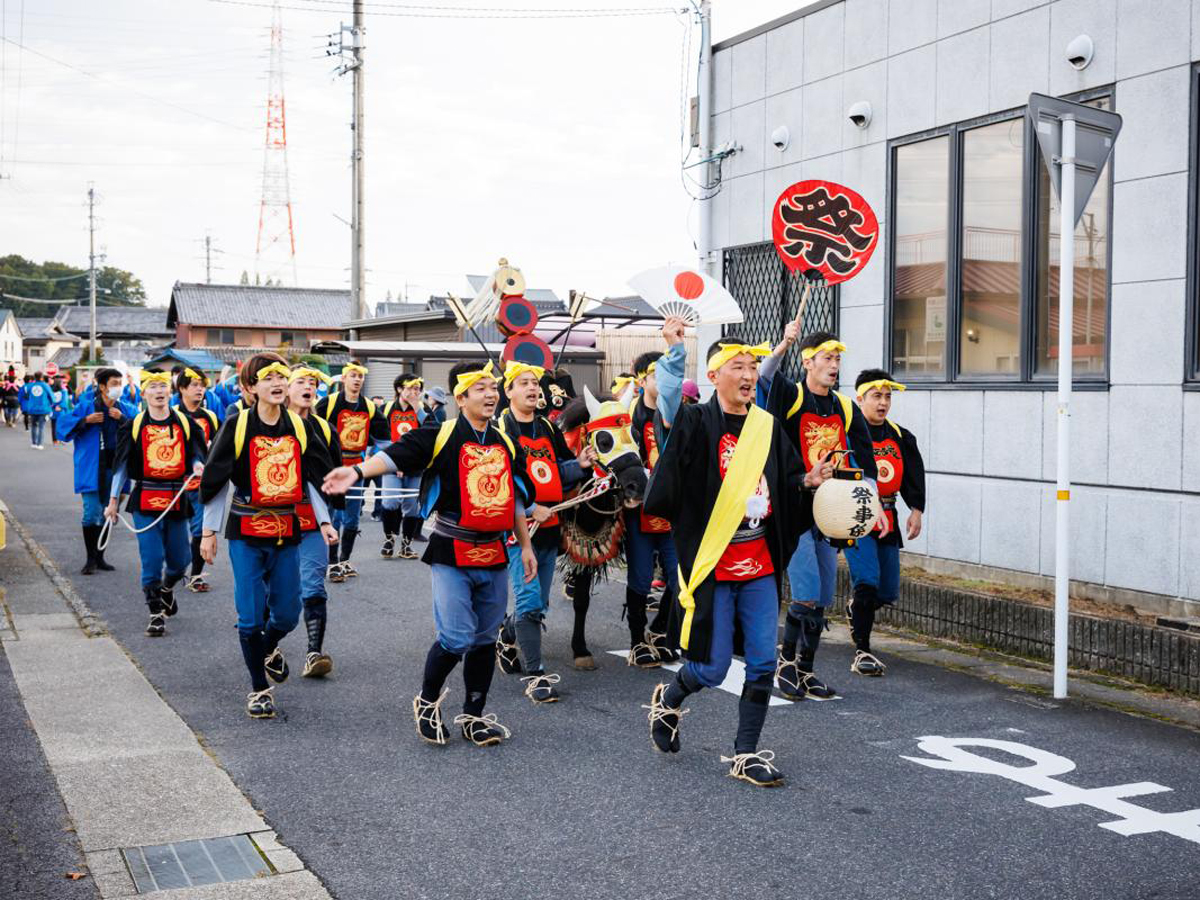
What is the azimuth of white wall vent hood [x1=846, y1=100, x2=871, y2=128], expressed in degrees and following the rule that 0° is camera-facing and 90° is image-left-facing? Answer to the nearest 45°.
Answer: approximately 45°

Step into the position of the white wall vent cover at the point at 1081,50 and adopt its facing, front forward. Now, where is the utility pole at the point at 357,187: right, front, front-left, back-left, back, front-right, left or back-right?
right

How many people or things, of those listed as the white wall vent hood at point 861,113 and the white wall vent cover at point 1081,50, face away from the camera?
0

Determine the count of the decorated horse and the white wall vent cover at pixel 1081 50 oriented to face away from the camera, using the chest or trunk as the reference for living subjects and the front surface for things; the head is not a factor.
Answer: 0

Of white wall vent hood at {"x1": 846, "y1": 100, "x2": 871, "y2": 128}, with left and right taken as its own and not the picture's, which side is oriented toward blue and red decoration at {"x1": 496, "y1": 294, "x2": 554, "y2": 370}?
front

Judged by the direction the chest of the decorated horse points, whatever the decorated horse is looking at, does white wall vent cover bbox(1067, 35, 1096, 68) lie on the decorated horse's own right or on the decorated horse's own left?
on the decorated horse's own left

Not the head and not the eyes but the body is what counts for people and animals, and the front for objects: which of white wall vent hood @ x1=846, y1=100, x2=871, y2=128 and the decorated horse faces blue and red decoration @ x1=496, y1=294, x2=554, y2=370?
the white wall vent hood

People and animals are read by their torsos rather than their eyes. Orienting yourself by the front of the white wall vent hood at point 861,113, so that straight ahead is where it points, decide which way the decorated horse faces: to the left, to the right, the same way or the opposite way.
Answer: to the left

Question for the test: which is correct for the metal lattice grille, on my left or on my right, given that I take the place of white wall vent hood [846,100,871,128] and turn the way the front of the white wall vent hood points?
on my right

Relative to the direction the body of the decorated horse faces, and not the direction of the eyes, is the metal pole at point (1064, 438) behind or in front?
in front

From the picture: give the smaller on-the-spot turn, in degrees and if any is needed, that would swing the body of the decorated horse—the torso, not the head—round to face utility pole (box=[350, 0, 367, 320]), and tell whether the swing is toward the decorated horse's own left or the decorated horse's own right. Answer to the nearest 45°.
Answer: approximately 135° to the decorated horse's own left

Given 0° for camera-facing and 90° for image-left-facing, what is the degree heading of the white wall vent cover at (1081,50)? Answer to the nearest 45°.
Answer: approximately 45°

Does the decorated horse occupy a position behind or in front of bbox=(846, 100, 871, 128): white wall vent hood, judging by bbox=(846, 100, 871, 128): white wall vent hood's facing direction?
in front
